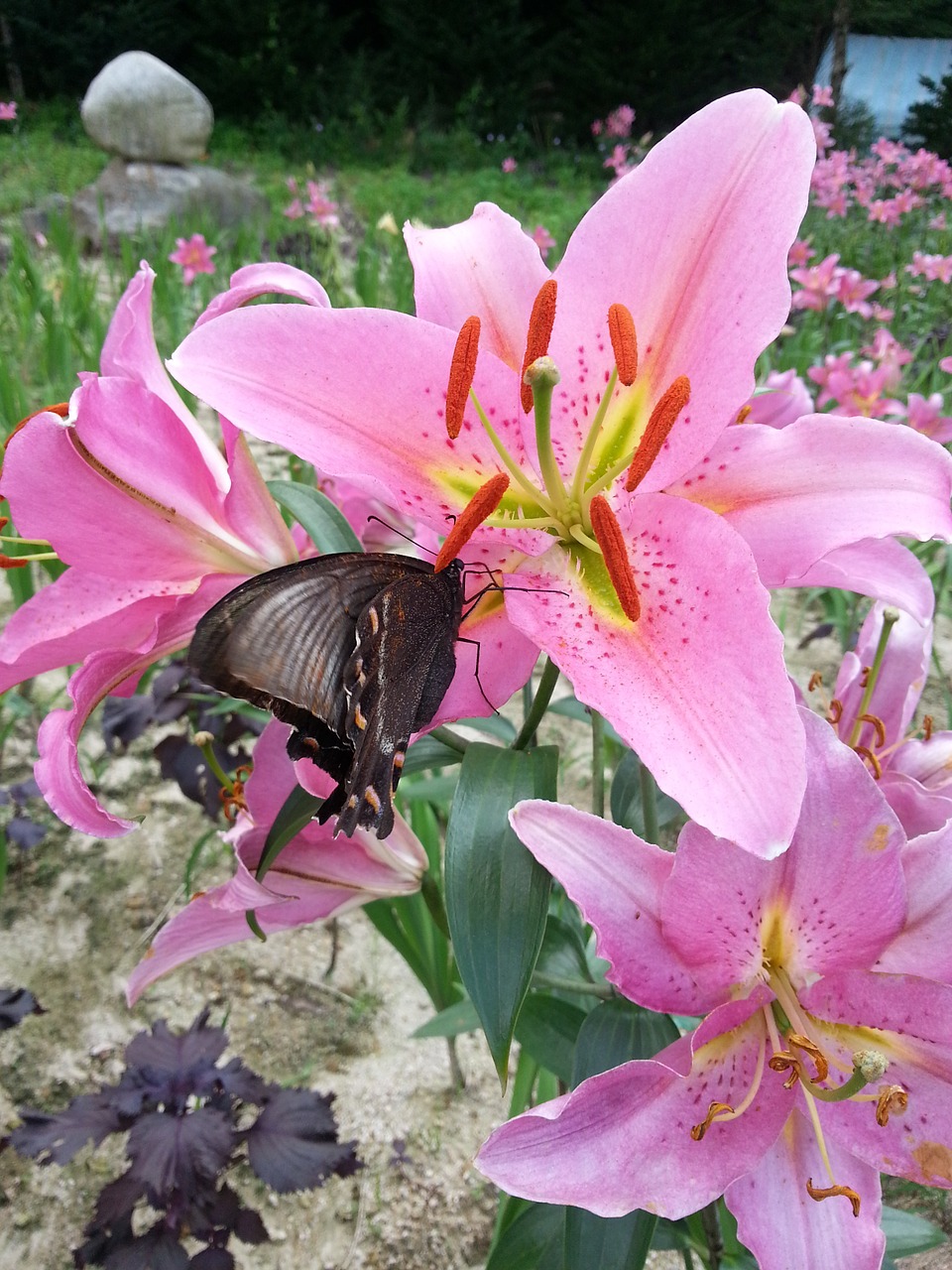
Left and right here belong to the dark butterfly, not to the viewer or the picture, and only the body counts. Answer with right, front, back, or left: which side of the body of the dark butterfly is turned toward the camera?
right

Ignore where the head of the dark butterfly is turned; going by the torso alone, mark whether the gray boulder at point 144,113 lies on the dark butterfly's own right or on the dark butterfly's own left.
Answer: on the dark butterfly's own left

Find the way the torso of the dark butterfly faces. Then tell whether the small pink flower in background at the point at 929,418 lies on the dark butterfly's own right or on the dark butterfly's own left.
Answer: on the dark butterfly's own left
